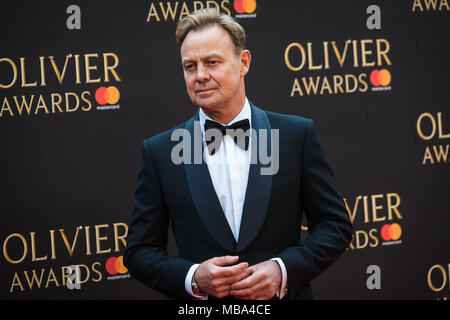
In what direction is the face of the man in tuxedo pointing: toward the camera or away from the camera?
toward the camera

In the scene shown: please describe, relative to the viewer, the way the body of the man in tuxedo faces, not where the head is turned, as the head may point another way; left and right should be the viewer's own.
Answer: facing the viewer
